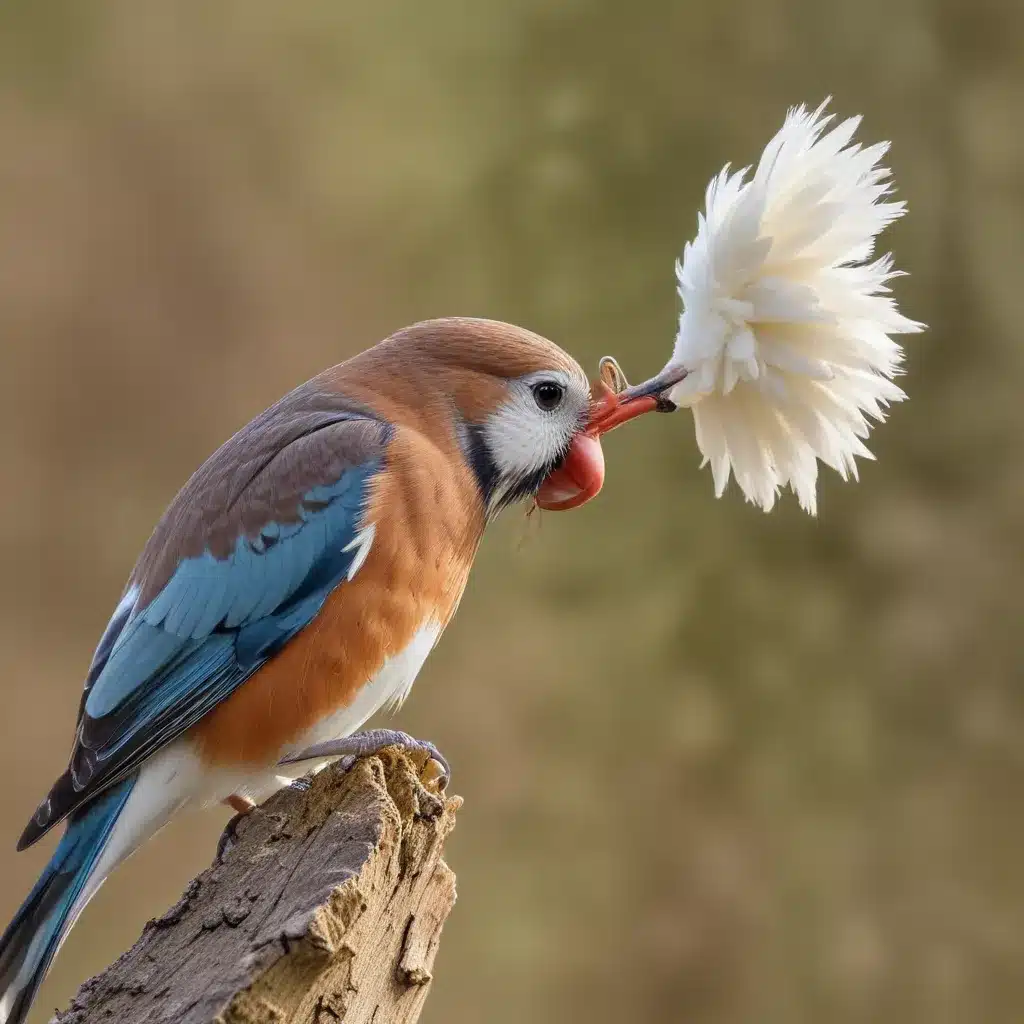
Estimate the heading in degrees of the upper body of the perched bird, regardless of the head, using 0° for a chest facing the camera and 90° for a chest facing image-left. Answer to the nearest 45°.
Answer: approximately 270°
